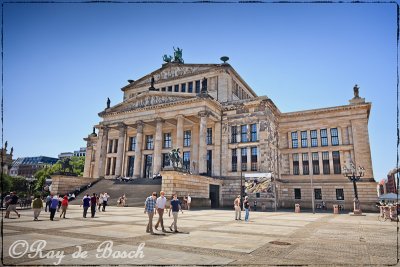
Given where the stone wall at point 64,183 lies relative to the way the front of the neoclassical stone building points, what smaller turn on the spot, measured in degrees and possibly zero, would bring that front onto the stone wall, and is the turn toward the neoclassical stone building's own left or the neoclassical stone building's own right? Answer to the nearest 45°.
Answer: approximately 45° to the neoclassical stone building's own right

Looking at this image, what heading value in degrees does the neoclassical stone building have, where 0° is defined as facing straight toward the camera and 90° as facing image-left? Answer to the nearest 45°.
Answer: approximately 45°
